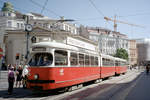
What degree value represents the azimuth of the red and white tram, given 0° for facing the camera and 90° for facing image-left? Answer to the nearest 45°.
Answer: approximately 45°
